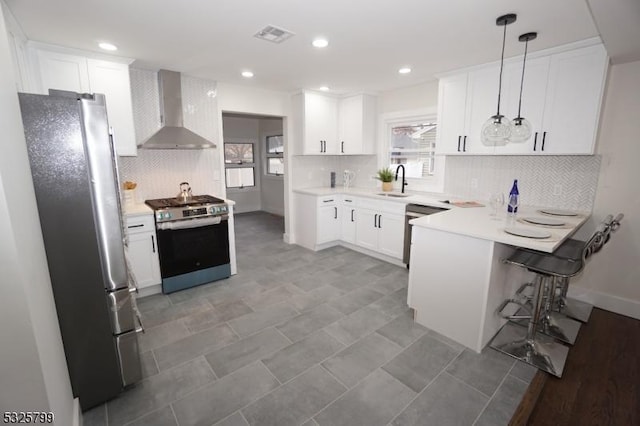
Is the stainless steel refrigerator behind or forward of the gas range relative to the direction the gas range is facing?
forward

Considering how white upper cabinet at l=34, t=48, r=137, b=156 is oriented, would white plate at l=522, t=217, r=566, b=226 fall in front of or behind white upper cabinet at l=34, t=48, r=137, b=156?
in front

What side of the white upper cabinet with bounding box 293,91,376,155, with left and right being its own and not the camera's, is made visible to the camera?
front

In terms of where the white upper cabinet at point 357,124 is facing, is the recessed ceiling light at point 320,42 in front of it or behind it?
in front

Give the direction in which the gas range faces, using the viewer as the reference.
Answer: facing the viewer

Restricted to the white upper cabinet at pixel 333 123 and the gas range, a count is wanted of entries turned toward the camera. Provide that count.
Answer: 2

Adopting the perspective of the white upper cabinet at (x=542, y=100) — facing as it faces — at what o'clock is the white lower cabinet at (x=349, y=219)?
The white lower cabinet is roughly at 2 o'clock from the white upper cabinet.

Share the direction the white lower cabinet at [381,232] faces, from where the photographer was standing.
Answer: facing the viewer and to the left of the viewer

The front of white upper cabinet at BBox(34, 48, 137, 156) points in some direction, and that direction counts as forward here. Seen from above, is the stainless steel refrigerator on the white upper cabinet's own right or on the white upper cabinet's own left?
on the white upper cabinet's own right

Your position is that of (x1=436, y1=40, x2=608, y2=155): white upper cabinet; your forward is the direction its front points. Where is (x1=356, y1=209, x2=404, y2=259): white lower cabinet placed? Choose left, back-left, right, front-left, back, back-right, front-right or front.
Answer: front-right
